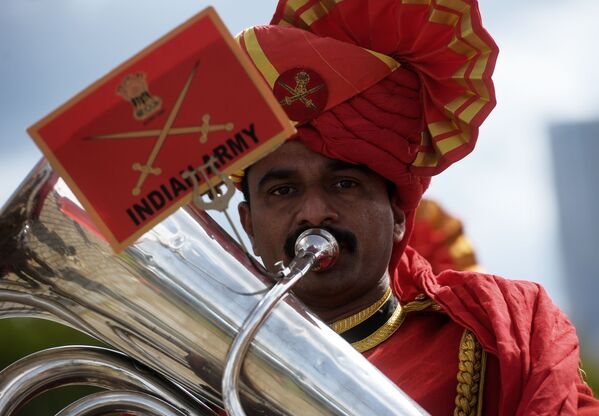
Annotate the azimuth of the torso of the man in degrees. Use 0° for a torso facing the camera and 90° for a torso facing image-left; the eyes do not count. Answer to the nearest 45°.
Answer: approximately 0°

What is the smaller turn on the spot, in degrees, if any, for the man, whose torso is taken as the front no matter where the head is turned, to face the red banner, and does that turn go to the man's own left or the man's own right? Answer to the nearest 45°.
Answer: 0° — they already face it
